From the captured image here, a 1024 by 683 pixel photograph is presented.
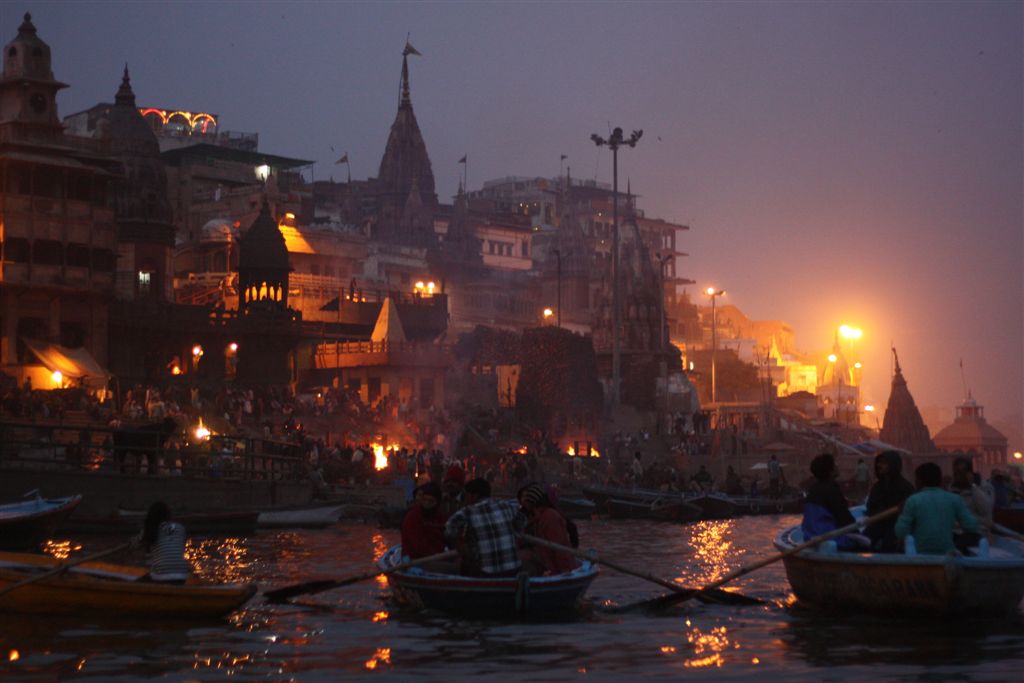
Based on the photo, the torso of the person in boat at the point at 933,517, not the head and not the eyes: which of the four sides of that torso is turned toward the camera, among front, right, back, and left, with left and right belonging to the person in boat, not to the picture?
back

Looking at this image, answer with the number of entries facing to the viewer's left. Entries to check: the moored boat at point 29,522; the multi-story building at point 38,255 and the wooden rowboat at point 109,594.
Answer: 0

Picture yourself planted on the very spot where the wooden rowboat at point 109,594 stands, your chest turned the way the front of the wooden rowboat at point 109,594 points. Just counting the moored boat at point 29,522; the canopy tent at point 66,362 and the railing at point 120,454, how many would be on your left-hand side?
3

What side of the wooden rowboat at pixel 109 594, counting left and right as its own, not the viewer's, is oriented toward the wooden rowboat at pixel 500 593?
front

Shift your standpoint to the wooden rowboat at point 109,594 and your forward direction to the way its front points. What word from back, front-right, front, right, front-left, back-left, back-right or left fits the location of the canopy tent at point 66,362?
left

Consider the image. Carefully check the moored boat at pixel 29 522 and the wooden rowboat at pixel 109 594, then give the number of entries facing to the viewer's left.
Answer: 0

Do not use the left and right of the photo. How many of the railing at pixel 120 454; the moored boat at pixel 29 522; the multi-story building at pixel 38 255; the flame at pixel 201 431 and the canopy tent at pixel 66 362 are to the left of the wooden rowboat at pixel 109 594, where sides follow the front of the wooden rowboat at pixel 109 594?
5

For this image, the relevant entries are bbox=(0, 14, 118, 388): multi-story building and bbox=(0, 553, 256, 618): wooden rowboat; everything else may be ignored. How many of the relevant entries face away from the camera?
0

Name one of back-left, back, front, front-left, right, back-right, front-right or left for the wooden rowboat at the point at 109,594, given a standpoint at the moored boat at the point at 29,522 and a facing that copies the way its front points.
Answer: right

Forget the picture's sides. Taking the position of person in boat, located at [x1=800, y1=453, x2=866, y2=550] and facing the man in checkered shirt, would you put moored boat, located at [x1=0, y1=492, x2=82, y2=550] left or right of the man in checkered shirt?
right

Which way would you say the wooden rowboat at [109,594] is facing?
to the viewer's right

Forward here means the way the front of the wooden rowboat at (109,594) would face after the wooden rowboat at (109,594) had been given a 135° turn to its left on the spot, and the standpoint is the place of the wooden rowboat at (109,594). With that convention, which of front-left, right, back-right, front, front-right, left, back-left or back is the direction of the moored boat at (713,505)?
right

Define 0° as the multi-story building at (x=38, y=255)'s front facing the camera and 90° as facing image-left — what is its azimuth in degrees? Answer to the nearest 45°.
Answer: approximately 315°

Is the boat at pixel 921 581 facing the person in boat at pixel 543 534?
yes

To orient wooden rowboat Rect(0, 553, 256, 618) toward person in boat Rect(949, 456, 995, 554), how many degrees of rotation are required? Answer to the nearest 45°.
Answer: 0° — it already faces them

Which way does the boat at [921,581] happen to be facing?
to the viewer's left

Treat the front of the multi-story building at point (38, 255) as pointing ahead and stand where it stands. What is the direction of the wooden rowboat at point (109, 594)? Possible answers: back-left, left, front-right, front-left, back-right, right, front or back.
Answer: front-right

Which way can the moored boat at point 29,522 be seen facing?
to the viewer's right
